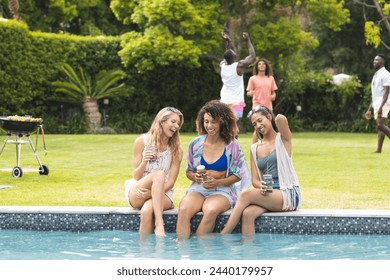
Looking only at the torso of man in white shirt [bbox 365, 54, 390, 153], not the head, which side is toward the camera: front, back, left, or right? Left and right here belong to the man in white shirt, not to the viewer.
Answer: left

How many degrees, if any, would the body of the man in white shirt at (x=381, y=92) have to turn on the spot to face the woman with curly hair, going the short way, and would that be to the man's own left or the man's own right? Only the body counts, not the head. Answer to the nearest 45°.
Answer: approximately 90° to the man's own left

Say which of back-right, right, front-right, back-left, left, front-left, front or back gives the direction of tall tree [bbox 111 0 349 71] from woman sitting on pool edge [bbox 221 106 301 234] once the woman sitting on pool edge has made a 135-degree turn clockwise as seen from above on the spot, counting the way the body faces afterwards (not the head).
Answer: front

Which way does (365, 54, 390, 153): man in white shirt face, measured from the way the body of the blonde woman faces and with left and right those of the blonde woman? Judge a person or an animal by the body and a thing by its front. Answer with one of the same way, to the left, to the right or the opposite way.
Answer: to the right

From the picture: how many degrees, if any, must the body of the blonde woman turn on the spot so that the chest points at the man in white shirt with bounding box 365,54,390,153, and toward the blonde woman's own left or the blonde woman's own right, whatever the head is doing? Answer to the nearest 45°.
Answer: approximately 135° to the blonde woman's own left

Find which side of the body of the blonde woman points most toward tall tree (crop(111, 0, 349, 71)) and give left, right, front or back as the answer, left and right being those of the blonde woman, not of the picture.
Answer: back

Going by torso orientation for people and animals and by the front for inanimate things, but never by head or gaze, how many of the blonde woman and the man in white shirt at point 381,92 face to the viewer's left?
1

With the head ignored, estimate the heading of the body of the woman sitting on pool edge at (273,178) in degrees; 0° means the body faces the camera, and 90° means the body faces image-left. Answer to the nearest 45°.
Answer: approximately 45°

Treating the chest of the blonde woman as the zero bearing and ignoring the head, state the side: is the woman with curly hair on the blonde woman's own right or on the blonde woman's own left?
on the blonde woman's own left
